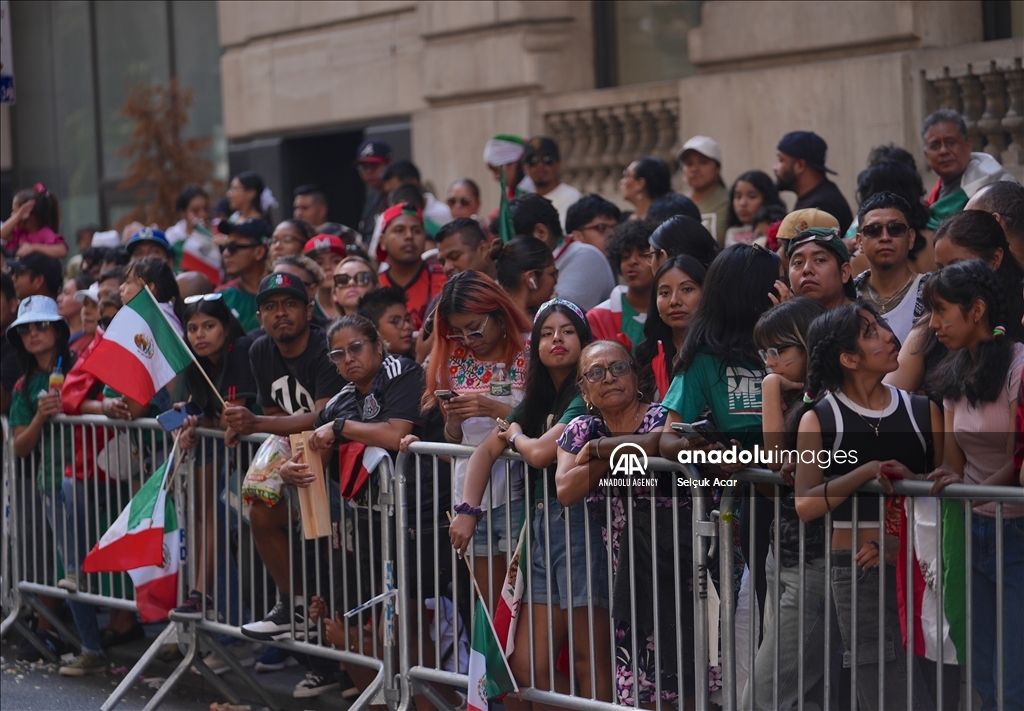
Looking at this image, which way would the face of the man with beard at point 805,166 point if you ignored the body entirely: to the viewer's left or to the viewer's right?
to the viewer's left

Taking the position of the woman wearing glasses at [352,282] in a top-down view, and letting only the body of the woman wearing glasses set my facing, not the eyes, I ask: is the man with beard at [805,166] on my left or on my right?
on my left

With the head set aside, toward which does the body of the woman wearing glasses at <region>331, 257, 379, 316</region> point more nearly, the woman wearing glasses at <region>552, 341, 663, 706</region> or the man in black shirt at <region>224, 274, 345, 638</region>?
the man in black shirt

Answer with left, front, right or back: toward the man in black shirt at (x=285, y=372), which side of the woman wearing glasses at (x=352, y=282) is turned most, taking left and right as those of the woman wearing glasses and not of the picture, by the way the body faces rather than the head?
front

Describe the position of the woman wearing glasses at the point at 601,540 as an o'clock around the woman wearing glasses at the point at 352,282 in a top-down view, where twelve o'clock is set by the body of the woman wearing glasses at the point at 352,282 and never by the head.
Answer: the woman wearing glasses at the point at 601,540 is roughly at 10 o'clock from the woman wearing glasses at the point at 352,282.
